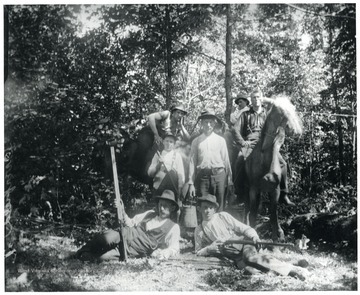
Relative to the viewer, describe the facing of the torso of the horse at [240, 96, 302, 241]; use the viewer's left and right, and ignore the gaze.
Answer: facing the viewer and to the right of the viewer

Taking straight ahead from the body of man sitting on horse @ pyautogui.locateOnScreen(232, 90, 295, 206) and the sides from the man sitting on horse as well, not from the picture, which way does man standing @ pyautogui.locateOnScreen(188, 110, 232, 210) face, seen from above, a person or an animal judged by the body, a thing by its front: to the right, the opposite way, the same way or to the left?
the same way

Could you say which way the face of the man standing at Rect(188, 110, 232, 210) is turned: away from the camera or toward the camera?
toward the camera

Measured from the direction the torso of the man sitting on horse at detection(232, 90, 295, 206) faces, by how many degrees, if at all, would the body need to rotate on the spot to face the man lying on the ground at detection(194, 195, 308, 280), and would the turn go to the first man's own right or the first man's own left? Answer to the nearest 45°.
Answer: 0° — they already face them

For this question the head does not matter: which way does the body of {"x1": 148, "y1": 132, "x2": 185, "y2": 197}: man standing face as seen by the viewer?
toward the camera

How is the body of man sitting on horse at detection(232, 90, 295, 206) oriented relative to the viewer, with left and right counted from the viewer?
facing the viewer

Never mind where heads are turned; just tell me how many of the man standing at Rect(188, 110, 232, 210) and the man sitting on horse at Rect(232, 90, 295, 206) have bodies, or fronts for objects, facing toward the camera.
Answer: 2

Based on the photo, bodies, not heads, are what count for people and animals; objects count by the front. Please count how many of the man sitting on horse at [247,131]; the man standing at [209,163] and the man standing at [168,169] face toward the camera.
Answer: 3

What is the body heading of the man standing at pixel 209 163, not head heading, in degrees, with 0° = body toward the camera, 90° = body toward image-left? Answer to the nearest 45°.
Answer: approximately 0°

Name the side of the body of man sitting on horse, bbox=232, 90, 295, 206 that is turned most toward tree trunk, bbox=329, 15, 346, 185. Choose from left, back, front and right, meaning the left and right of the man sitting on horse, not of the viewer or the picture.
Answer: left
